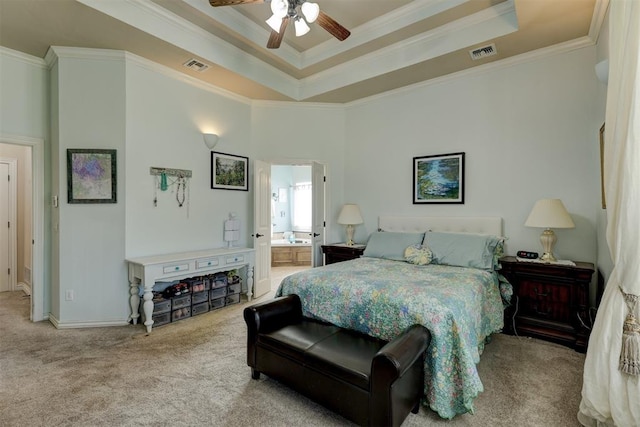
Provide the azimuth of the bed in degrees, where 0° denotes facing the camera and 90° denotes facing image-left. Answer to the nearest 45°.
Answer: approximately 45°

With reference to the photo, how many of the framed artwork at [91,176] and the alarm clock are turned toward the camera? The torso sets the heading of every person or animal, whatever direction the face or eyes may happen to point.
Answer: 2

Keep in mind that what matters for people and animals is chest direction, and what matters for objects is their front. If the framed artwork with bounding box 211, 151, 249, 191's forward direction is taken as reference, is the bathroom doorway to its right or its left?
on its left

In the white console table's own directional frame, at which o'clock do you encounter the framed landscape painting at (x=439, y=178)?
The framed landscape painting is roughly at 11 o'clock from the white console table.

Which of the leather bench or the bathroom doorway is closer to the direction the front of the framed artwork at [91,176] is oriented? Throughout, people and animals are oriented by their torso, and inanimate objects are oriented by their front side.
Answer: the leather bench

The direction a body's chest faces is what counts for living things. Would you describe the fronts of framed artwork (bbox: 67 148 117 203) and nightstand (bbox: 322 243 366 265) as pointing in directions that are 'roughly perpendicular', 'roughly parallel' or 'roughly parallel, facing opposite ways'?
roughly perpendicular

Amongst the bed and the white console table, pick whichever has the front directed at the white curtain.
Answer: the white console table

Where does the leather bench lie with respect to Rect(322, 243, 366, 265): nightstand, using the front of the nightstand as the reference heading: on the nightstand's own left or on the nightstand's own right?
on the nightstand's own left

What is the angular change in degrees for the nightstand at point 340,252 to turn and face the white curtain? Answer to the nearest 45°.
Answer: approximately 90° to its left

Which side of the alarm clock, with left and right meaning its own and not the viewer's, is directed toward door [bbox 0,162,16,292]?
right
